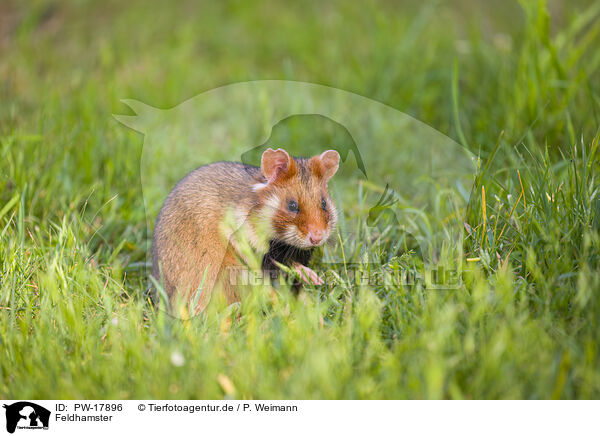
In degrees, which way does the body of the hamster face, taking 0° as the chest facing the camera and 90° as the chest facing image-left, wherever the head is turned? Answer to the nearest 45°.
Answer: approximately 315°
